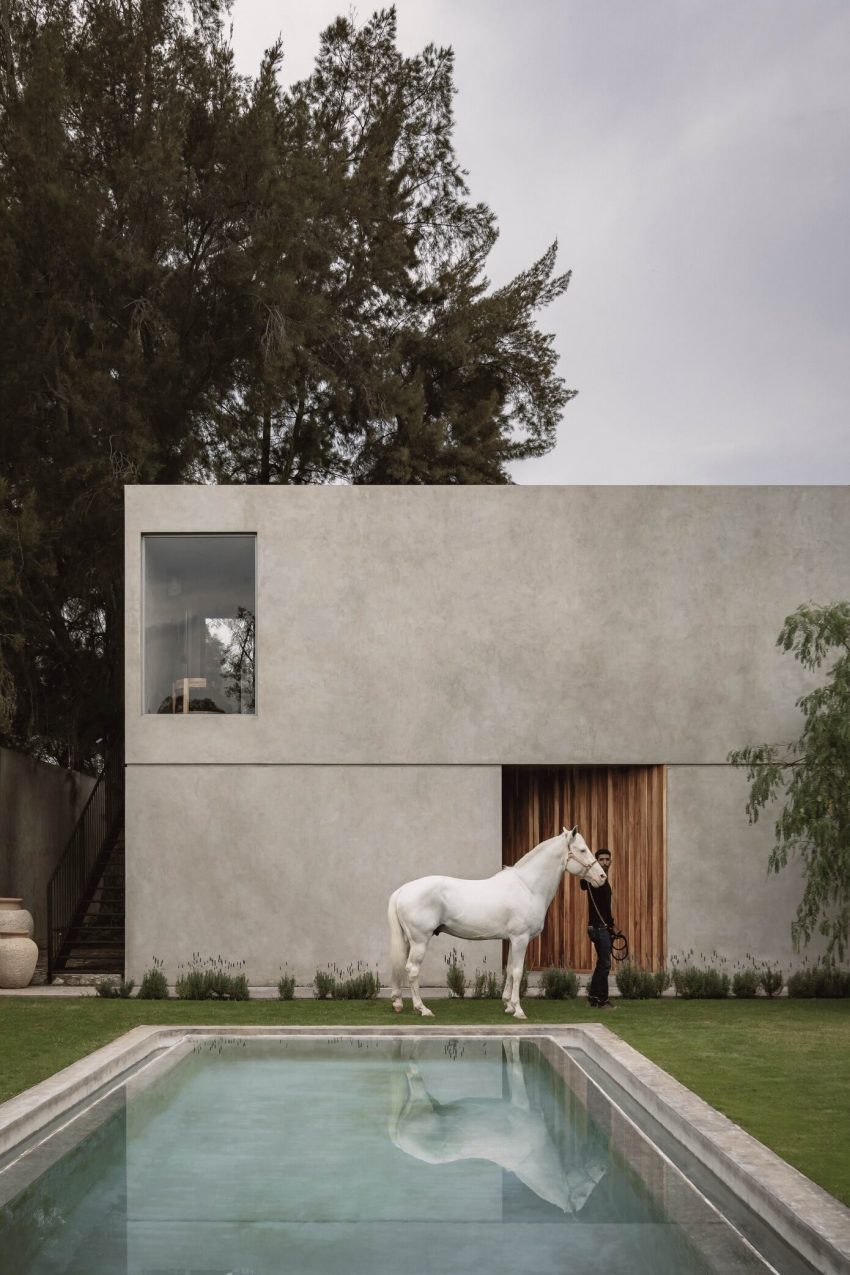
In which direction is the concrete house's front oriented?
toward the camera

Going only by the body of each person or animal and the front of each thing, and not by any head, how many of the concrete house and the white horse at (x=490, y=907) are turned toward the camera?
1

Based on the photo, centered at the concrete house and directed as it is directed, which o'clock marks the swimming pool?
The swimming pool is roughly at 12 o'clock from the concrete house.

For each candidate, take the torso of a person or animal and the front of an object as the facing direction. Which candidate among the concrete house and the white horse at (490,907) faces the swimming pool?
the concrete house

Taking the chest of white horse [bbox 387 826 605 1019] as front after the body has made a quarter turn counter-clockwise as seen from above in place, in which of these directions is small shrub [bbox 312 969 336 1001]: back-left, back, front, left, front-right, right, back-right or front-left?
front-left

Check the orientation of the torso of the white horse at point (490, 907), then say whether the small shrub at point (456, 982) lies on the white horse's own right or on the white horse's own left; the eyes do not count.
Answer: on the white horse's own left

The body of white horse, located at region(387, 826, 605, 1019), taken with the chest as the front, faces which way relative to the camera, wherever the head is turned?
to the viewer's right

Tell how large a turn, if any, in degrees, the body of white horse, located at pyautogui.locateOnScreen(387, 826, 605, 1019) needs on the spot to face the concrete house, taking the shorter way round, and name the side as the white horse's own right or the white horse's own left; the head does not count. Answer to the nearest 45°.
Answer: approximately 90° to the white horse's own left

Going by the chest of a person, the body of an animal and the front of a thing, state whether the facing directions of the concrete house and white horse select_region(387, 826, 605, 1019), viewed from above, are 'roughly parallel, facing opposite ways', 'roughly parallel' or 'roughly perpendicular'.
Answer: roughly perpendicular

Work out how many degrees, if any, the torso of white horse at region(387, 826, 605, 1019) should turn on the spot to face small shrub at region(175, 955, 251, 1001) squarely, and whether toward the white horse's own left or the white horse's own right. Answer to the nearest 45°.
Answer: approximately 135° to the white horse's own left

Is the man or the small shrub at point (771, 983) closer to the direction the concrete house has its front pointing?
the man

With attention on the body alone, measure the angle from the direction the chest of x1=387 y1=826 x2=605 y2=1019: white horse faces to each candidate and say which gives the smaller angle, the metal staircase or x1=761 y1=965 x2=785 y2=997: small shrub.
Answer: the small shrub

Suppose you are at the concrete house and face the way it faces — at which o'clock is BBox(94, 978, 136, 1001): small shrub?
The small shrub is roughly at 2 o'clock from the concrete house.

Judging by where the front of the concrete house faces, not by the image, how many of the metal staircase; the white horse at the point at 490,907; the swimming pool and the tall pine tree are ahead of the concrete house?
2
